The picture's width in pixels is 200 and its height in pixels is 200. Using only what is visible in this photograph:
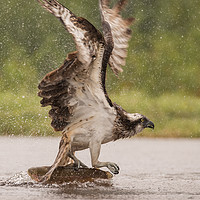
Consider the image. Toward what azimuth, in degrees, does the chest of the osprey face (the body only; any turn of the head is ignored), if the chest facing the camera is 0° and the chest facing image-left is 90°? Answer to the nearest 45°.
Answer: approximately 270°
